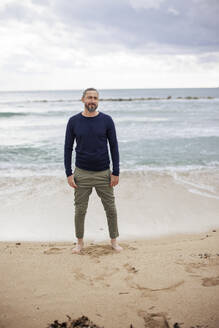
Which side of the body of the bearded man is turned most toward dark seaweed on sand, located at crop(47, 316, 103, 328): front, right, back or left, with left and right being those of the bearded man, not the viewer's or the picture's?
front

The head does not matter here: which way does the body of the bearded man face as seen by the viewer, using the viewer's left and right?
facing the viewer
